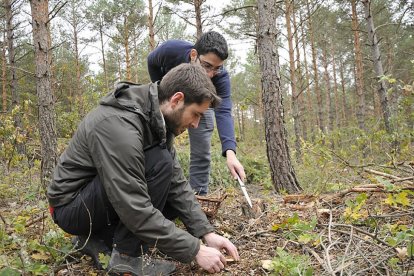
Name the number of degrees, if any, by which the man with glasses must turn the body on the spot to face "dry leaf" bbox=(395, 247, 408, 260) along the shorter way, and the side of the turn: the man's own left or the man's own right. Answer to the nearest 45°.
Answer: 0° — they already face it

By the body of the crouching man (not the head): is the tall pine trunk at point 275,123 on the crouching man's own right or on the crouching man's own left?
on the crouching man's own left

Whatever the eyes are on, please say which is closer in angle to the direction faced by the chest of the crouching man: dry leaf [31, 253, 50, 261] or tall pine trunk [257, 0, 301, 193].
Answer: the tall pine trunk

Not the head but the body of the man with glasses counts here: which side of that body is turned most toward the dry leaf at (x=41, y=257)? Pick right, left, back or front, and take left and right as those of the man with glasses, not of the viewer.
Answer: right

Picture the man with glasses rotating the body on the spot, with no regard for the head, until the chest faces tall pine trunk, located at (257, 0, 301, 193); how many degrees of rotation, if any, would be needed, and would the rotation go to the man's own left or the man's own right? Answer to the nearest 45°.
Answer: approximately 90° to the man's own left

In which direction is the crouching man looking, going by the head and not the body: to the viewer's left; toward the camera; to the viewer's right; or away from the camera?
to the viewer's right

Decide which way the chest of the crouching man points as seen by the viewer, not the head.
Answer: to the viewer's right

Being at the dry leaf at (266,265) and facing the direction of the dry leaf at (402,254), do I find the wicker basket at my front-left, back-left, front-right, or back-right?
back-left
